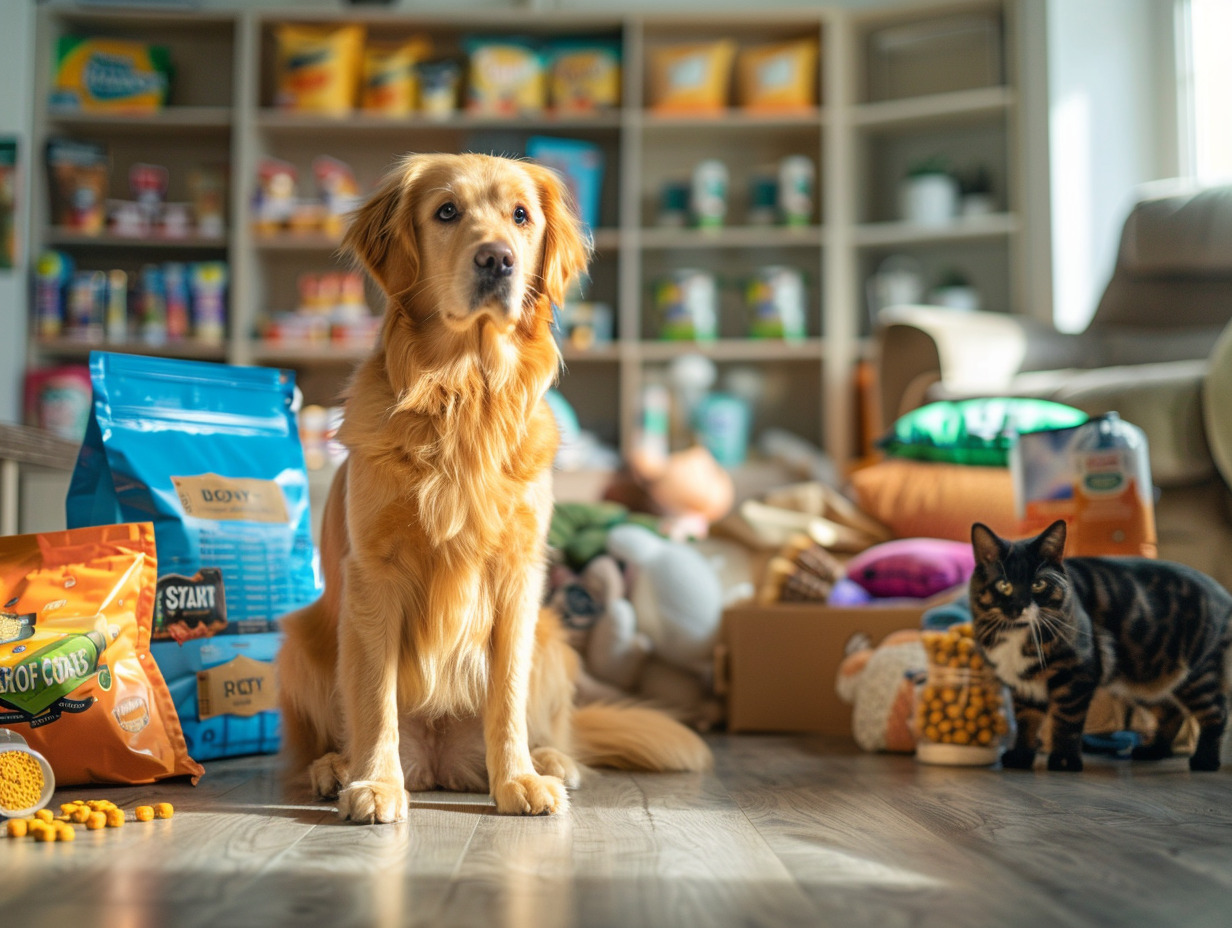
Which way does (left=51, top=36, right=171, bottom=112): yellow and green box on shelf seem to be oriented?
toward the camera

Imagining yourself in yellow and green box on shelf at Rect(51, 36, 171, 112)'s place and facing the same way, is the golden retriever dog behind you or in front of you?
in front

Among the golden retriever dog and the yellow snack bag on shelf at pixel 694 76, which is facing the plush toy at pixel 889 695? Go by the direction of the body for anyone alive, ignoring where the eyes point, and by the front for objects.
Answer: the yellow snack bag on shelf

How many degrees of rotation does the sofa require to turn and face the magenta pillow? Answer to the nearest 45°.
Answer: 0° — it already faces it

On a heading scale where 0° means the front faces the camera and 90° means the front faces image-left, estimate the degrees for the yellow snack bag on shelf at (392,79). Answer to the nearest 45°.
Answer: approximately 0°

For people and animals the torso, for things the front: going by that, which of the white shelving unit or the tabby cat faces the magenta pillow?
the white shelving unit

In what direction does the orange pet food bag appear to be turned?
toward the camera

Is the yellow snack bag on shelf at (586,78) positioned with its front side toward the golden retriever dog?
yes

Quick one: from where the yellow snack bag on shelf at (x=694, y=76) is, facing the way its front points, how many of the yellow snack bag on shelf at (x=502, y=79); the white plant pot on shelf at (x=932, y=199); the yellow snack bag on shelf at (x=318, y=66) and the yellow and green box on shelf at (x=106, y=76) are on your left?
1

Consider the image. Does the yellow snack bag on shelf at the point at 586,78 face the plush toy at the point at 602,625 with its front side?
yes

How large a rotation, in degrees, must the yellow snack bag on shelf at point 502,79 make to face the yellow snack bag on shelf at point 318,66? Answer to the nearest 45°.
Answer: approximately 90° to its right
